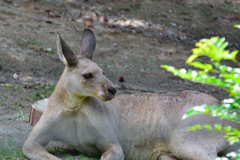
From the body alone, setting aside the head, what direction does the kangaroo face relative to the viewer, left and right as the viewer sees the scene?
facing the viewer and to the left of the viewer
